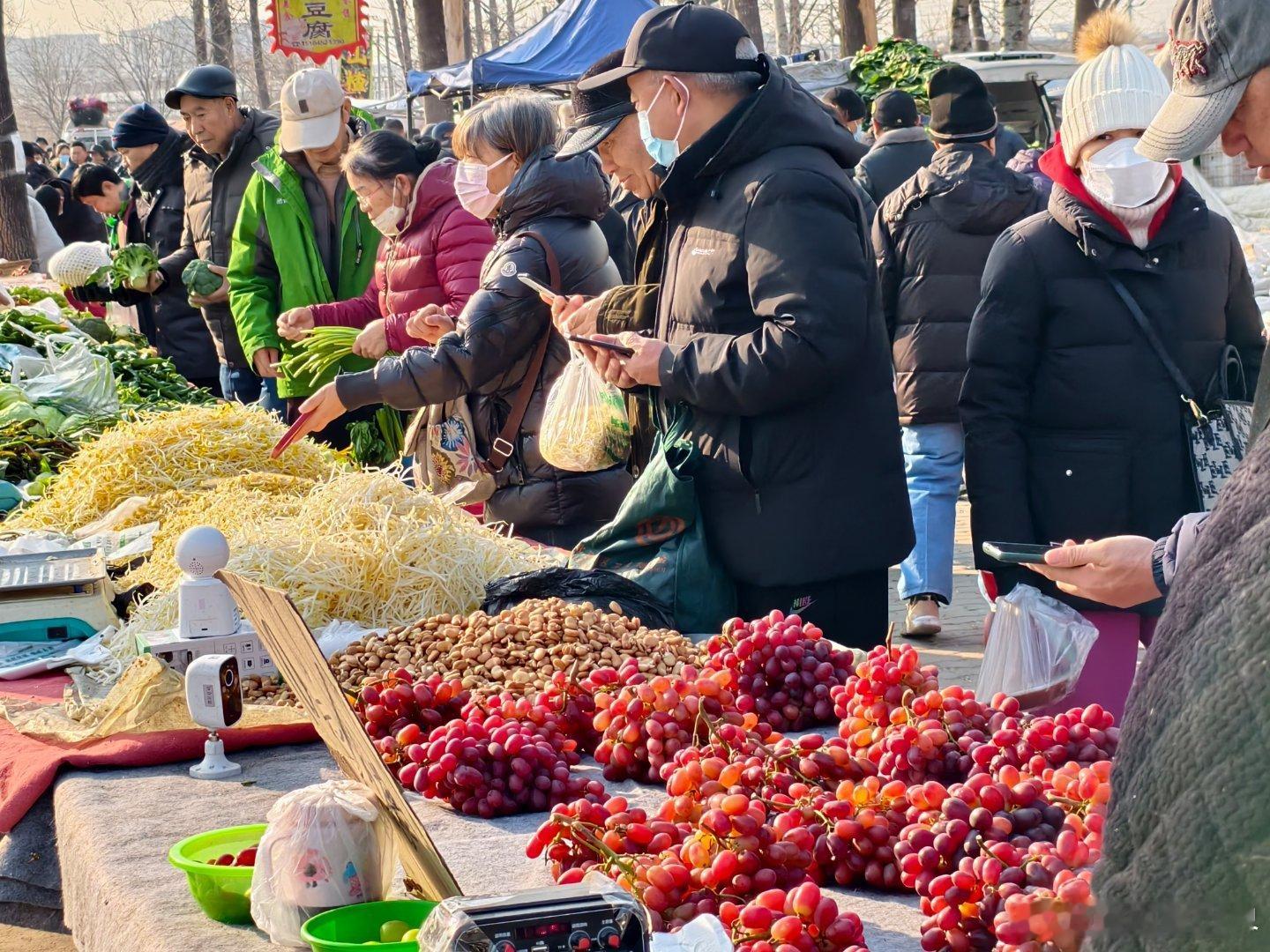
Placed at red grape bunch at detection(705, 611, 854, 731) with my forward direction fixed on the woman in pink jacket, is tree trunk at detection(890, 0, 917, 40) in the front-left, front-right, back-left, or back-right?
front-right

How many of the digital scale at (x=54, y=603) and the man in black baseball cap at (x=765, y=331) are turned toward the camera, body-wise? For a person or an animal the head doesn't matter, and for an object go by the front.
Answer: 1

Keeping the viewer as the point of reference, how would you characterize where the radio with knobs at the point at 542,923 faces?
facing the viewer

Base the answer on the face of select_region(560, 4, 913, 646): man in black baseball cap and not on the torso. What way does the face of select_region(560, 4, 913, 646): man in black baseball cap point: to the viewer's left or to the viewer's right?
to the viewer's left

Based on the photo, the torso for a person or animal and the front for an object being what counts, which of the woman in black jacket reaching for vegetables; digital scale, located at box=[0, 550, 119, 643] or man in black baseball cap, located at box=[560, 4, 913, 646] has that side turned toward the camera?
the digital scale

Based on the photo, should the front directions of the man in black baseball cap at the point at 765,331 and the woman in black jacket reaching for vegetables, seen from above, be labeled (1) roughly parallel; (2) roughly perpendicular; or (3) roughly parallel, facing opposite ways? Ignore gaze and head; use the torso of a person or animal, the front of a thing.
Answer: roughly parallel

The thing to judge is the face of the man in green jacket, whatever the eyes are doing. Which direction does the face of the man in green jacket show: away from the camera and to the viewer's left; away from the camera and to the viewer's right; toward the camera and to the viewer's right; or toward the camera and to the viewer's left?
toward the camera and to the viewer's left

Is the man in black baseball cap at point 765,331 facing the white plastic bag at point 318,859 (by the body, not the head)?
no

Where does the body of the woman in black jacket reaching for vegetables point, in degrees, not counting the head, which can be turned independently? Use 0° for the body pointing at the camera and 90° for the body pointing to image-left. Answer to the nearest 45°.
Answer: approximately 90°

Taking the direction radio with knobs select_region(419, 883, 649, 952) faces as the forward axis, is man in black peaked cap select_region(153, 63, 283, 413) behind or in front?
behind

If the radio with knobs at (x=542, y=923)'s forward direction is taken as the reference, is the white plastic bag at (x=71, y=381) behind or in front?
behind

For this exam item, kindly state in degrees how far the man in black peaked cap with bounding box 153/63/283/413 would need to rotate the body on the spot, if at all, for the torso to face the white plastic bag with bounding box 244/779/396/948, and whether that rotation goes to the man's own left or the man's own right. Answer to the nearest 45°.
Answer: approximately 45° to the man's own left

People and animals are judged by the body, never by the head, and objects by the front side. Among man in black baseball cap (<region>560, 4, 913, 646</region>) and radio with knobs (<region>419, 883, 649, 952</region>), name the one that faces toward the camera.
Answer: the radio with knobs

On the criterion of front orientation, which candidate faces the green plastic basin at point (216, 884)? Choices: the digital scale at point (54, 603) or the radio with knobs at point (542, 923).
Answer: the digital scale at point (54, 603)

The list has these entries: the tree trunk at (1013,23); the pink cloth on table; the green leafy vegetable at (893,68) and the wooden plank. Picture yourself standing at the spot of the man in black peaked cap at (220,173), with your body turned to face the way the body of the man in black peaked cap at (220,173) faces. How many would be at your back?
2

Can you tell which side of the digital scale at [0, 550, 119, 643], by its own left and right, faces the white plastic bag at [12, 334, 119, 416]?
back

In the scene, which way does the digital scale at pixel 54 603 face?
toward the camera
